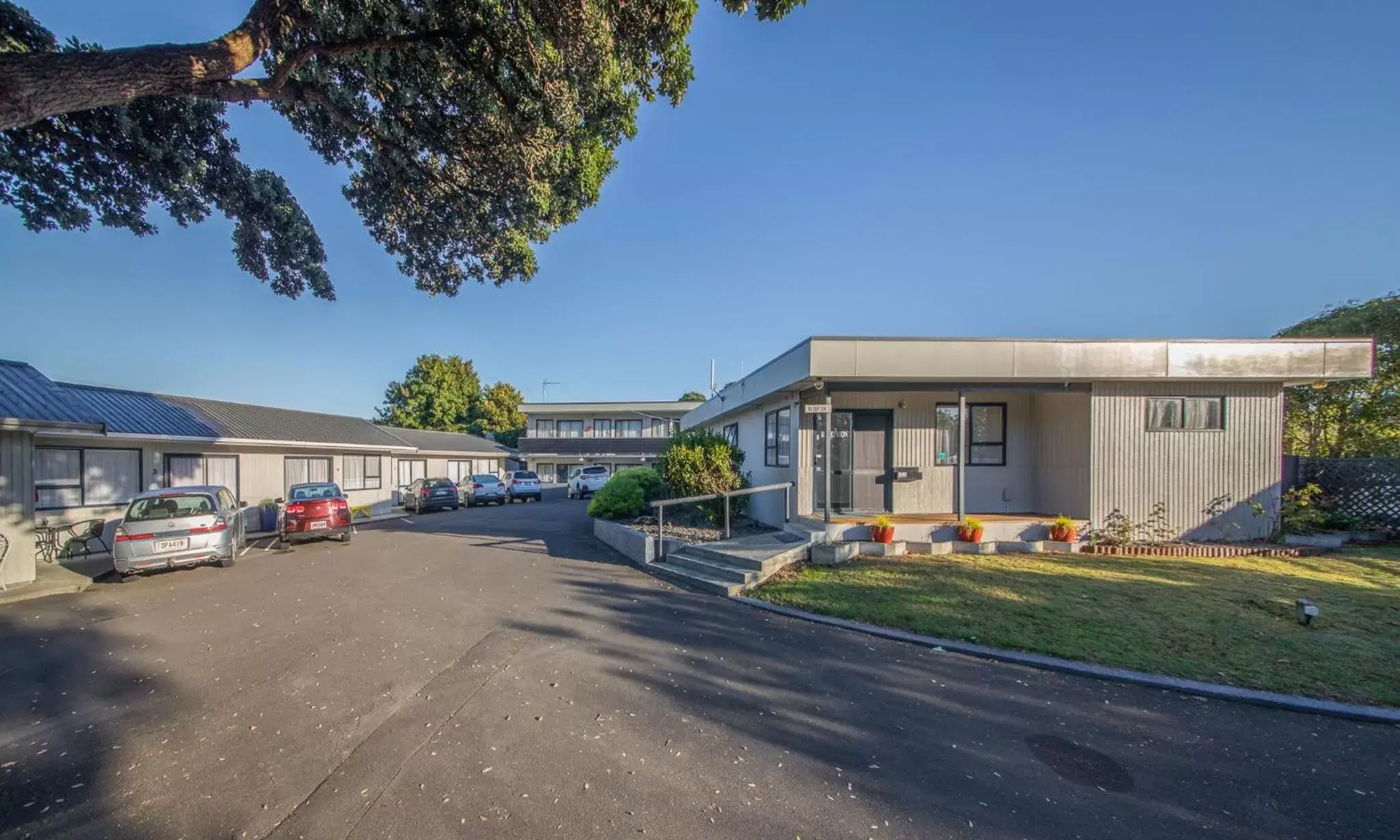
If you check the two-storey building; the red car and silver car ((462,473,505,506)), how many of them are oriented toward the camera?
1

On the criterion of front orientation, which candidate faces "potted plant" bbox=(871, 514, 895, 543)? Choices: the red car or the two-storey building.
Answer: the two-storey building

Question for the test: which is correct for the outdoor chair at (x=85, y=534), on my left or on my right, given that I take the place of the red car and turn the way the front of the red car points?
on my left

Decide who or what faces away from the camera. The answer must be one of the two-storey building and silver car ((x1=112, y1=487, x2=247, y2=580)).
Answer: the silver car

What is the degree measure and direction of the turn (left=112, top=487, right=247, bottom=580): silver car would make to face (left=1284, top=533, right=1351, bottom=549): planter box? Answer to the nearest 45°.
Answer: approximately 135° to its right

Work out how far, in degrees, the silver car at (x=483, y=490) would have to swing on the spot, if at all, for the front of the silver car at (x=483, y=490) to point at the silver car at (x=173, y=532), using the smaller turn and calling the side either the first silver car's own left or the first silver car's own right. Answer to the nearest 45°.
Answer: approximately 135° to the first silver car's own left

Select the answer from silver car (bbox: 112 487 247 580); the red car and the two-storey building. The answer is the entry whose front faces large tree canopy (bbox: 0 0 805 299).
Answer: the two-storey building

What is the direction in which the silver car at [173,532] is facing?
away from the camera

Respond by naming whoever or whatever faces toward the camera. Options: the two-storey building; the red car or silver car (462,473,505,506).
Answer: the two-storey building

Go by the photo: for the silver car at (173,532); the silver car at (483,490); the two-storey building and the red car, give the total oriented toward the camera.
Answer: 1

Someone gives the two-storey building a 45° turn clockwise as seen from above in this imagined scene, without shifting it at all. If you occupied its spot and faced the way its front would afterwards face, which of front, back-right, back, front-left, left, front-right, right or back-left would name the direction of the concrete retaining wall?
front-left

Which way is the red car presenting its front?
away from the camera

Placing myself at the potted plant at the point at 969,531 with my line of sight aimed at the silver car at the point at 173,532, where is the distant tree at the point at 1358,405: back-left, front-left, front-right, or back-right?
back-right

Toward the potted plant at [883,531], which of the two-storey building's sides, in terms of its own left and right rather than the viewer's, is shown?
front

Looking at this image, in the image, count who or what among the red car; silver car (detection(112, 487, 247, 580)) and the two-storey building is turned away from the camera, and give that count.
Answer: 2

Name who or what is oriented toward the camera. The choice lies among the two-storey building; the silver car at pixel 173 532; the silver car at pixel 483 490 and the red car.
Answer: the two-storey building
